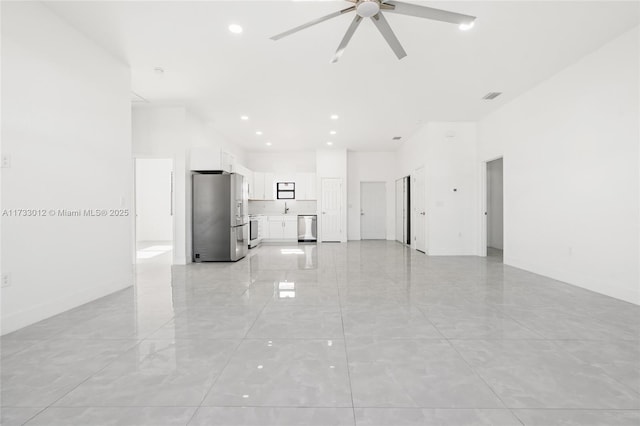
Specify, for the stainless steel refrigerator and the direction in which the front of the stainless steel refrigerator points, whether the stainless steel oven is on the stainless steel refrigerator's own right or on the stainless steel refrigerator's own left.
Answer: on the stainless steel refrigerator's own left

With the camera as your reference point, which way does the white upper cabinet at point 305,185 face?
facing the viewer

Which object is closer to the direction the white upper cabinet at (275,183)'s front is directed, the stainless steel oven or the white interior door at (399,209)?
the stainless steel oven

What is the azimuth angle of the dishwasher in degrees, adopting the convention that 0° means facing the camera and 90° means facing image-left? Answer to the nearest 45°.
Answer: approximately 0°

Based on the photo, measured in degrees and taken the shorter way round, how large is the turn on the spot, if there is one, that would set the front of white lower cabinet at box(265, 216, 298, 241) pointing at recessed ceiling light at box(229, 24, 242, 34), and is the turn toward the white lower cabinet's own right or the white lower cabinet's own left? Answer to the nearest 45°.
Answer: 0° — it already faces it

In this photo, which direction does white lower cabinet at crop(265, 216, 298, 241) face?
toward the camera
